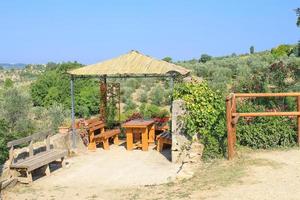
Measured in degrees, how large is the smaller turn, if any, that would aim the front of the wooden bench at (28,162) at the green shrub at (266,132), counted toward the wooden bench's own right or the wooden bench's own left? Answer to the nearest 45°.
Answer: approximately 45° to the wooden bench's own left

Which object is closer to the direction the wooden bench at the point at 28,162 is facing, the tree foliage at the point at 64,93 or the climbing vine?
the climbing vine

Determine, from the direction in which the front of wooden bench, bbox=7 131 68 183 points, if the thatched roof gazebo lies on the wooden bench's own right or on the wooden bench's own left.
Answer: on the wooden bench's own left

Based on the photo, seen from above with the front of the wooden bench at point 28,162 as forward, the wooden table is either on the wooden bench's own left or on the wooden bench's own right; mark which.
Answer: on the wooden bench's own left

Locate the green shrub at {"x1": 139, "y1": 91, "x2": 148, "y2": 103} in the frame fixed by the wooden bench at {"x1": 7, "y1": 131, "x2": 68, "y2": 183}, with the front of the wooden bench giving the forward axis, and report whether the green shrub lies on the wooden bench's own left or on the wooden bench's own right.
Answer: on the wooden bench's own left

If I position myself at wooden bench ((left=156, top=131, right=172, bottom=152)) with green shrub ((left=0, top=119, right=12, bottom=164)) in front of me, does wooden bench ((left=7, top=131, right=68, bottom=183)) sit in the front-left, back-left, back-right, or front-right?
front-left

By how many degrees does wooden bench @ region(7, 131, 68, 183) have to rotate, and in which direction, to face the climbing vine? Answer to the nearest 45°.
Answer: approximately 45° to its left

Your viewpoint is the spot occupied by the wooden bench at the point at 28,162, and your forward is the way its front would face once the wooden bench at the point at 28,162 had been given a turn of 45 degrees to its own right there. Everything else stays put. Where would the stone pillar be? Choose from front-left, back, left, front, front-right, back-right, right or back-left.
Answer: left

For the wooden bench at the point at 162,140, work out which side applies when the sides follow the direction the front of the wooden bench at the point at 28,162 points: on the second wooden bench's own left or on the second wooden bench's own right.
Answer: on the second wooden bench's own left

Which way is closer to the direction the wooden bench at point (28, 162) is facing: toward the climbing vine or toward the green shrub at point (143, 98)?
the climbing vine

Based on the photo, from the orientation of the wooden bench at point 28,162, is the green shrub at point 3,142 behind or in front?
behind

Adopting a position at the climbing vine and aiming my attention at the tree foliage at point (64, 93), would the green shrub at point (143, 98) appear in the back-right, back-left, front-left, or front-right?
front-right

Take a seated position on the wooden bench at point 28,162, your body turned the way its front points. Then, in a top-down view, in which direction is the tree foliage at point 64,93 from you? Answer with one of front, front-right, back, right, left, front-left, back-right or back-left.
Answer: back-left
